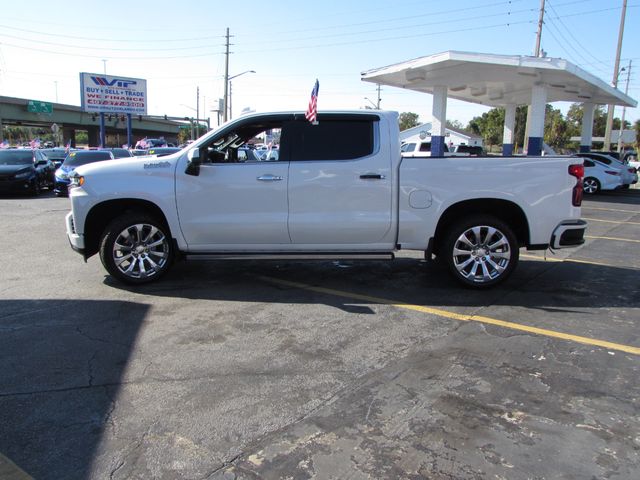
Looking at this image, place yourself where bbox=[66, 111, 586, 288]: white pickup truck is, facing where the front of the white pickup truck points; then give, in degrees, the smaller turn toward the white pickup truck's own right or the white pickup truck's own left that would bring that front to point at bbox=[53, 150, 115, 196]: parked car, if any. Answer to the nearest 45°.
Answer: approximately 45° to the white pickup truck's own right

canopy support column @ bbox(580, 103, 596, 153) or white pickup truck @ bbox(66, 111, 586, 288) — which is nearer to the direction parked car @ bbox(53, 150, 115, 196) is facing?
the white pickup truck

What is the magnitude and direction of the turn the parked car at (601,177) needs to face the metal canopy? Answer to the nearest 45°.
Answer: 0° — it already faces it

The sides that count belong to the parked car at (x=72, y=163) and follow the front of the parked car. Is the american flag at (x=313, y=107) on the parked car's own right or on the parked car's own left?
on the parked car's own left

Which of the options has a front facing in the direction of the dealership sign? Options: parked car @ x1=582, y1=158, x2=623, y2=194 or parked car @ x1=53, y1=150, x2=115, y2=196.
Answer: parked car @ x1=582, y1=158, x2=623, y2=194

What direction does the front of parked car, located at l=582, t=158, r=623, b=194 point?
to the viewer's left

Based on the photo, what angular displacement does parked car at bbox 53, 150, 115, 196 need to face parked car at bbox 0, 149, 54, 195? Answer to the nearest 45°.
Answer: approximately 45° to its right

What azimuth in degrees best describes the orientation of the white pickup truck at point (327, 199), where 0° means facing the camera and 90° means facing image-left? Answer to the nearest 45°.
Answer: approximately 90°

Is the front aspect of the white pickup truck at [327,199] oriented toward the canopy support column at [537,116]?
no

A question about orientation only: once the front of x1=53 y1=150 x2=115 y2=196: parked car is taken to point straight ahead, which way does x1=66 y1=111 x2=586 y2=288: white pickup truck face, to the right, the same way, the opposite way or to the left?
to the right

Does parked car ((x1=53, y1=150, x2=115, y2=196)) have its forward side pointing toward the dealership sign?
no

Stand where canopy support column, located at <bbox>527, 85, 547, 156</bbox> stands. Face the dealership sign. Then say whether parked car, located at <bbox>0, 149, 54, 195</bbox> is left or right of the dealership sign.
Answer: left

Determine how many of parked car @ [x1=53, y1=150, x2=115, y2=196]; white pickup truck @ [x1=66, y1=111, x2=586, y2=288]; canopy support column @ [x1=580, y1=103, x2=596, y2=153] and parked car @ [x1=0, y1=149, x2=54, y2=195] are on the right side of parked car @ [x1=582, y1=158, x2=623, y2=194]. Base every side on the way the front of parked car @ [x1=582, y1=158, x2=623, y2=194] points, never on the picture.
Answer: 1

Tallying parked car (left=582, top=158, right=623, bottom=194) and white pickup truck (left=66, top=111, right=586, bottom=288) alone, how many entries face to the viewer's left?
2

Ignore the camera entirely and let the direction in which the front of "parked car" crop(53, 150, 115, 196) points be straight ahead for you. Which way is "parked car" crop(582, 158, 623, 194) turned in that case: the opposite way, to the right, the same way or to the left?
to the right

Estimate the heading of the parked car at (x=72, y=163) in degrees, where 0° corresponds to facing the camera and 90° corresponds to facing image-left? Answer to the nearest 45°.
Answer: approximately 45°

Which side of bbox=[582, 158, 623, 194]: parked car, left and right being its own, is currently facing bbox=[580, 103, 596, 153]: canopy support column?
right

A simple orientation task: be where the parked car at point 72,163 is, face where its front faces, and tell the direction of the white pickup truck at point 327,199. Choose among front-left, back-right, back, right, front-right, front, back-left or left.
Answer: front-left

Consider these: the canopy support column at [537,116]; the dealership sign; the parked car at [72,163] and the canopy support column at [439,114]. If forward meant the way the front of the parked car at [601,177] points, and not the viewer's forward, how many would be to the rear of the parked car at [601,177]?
0
